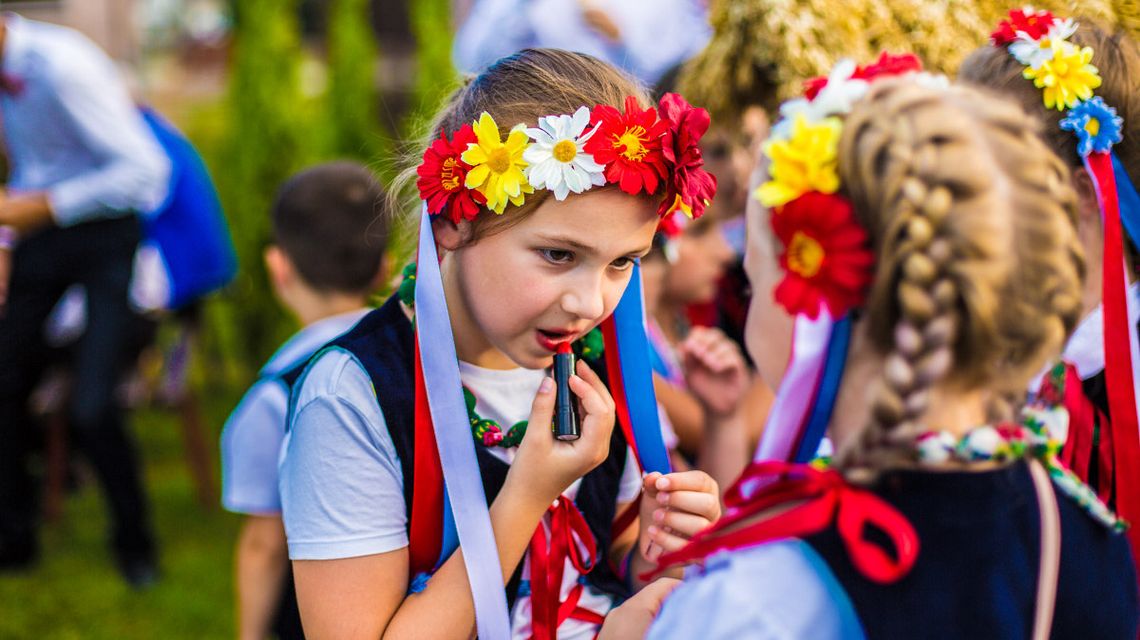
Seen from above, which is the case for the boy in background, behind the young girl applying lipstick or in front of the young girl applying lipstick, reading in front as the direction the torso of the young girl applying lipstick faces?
behind

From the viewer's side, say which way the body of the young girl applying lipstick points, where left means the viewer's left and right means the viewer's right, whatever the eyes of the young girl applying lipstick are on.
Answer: facing the viewer and to the right of the viewer

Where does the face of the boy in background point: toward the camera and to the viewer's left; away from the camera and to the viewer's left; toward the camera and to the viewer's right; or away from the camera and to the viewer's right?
away from the camera and to the viewer's left

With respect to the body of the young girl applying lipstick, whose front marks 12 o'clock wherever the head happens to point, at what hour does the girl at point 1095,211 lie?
The girl is roughly at 10 o'clock from the young girl applying lipstick.

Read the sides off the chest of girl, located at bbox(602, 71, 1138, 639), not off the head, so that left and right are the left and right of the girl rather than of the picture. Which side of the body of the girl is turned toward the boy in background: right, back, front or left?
front

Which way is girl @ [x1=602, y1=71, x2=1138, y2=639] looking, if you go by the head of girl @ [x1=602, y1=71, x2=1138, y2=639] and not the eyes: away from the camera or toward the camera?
away from the camera

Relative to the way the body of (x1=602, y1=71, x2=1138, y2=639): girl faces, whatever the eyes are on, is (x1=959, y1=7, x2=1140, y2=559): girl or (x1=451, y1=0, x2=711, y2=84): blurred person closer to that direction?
the blurred person

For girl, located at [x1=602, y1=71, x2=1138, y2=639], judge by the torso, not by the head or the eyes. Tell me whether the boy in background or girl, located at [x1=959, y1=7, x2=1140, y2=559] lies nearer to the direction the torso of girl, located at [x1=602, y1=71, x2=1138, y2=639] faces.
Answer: the boy in background

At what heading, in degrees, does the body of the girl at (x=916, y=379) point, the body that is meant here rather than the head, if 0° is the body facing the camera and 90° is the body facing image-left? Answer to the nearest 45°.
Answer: approximately 135°

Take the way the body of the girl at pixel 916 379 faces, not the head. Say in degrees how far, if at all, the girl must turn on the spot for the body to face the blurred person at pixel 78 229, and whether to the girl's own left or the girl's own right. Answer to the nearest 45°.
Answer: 0° — they already face them
